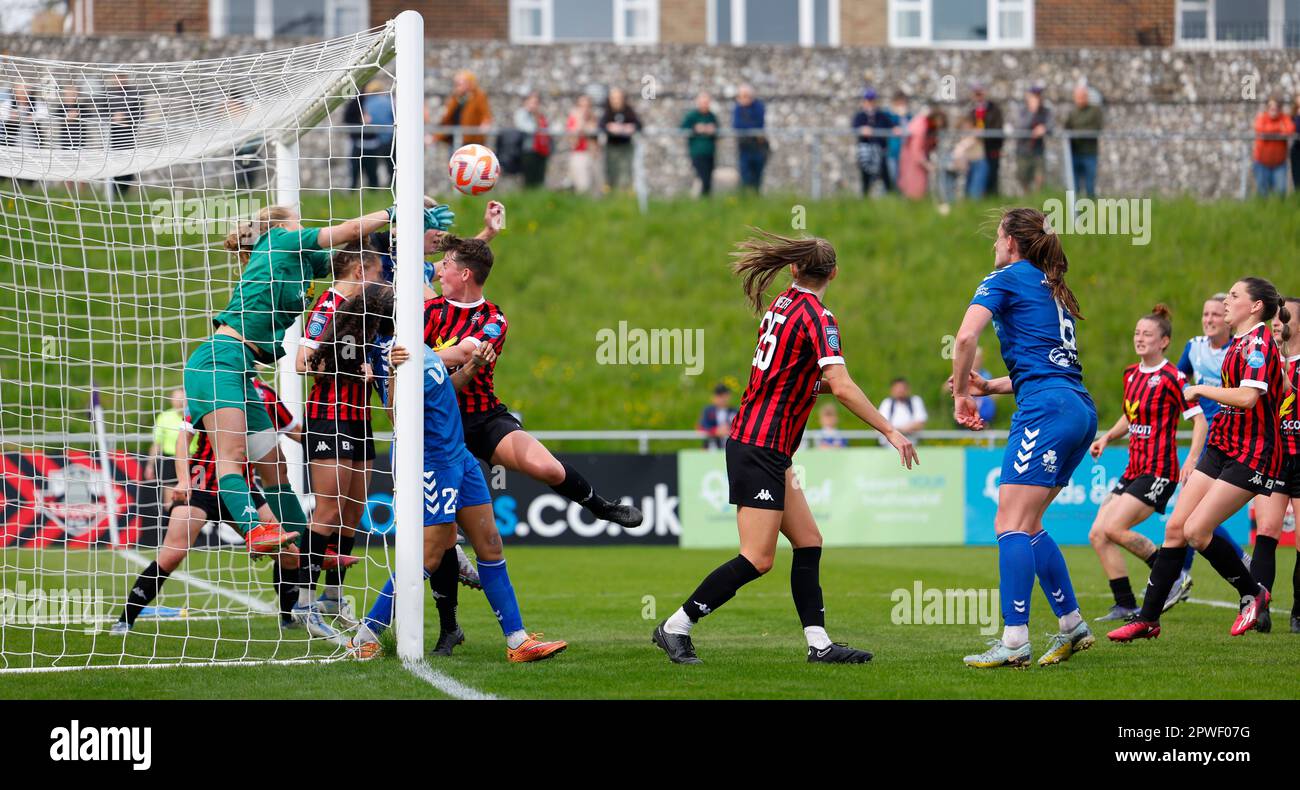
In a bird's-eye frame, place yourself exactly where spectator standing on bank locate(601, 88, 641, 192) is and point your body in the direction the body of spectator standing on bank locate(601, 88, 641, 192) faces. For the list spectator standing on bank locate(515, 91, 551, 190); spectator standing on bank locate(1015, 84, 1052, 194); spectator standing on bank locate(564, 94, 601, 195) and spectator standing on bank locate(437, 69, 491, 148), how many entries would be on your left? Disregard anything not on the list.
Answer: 1

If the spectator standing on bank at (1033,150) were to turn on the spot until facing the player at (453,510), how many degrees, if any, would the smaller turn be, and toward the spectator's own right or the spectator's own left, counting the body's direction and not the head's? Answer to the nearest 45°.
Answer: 0° — they already face them

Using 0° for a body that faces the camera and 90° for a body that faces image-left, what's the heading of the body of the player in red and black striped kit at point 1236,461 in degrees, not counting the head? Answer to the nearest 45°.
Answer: approximately 90°

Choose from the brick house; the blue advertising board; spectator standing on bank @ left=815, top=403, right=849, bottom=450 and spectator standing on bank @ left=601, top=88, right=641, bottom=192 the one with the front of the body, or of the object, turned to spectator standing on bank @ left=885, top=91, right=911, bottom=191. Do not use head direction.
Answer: the brick house

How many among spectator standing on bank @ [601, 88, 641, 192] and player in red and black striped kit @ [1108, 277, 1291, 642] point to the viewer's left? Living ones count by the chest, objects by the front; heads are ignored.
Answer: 1

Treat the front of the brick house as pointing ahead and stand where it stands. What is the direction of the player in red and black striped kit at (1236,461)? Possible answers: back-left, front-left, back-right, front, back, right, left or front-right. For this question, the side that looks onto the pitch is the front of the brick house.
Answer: front

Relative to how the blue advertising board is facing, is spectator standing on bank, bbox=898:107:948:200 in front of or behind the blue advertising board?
behind

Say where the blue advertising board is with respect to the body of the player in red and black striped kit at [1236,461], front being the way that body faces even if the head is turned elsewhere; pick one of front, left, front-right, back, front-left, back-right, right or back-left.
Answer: right

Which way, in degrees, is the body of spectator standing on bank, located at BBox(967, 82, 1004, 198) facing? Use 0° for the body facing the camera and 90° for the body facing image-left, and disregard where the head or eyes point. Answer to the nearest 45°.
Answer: approximately 45°

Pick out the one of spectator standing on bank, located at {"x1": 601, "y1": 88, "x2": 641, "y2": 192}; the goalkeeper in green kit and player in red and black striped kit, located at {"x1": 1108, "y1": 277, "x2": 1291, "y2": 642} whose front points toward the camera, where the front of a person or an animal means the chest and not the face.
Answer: the spectator standing on bank

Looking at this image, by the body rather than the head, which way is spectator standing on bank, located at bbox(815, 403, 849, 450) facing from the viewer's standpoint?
toward the camera

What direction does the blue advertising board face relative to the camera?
toward the camera
